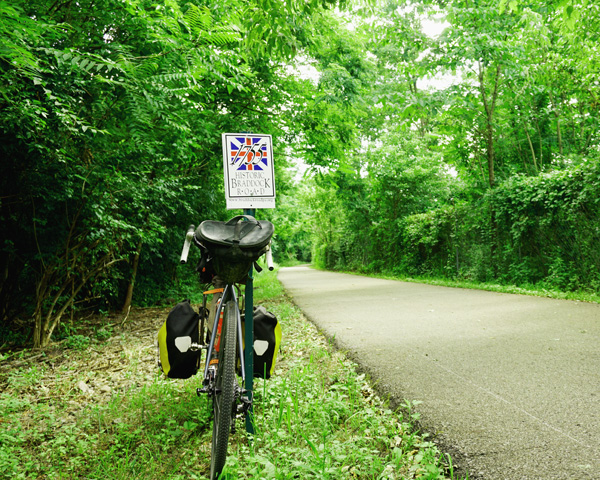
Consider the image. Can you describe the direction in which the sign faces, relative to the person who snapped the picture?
facing the viewer

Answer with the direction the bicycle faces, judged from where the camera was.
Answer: facing away from the viewer

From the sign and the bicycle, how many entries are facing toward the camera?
1

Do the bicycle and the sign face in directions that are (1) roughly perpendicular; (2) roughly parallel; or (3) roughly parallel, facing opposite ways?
roughly parallel, facing opposite ways

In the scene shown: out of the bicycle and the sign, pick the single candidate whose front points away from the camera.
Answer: the bicycle
